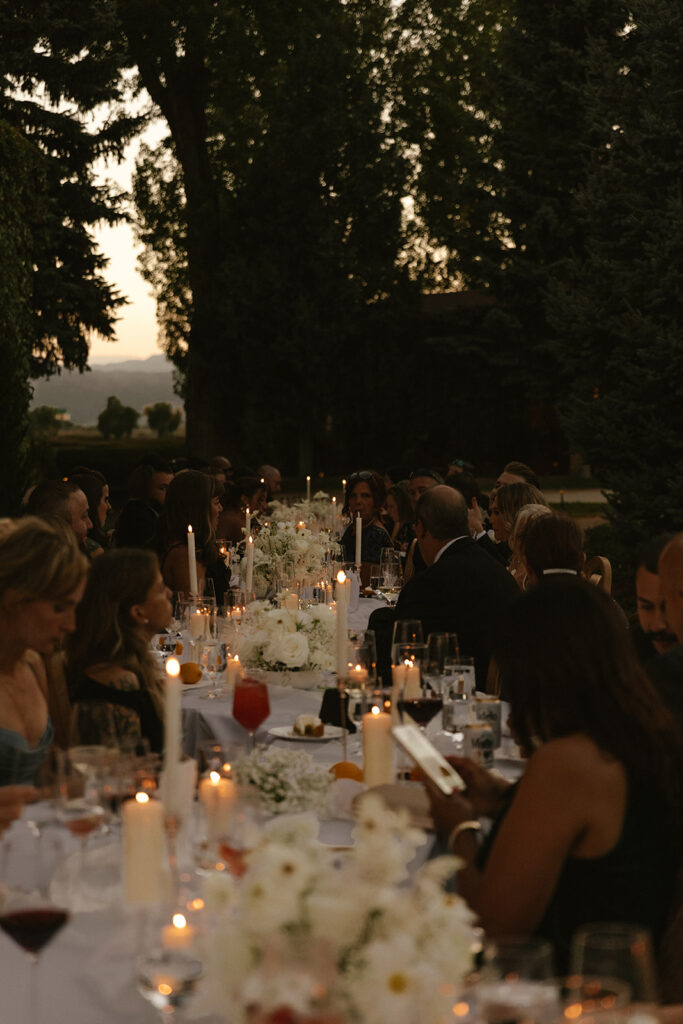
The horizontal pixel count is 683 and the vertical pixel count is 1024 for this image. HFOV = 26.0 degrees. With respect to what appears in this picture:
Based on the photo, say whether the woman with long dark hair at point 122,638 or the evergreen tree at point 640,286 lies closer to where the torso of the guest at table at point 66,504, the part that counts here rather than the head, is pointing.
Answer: the evergreen tree

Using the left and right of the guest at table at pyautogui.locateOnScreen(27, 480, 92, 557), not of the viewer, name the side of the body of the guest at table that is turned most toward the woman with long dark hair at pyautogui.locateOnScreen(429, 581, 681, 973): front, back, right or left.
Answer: right

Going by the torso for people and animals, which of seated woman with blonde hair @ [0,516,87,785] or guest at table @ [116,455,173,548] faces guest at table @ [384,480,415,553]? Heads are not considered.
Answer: guest at table @ [116,455,173,548]

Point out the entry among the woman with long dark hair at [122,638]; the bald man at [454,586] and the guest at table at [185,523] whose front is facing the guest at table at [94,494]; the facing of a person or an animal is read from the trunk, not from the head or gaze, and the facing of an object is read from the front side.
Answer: the bald man

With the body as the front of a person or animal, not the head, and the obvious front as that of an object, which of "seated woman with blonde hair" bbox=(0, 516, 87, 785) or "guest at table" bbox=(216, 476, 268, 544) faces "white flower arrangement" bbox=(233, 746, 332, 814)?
the seated woman with blonde hair

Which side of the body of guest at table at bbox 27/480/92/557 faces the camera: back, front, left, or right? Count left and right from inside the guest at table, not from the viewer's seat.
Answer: right

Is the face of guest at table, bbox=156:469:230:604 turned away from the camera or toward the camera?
away from the camera

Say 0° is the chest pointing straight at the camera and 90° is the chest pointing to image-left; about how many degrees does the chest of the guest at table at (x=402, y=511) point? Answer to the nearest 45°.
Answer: approximately 90°

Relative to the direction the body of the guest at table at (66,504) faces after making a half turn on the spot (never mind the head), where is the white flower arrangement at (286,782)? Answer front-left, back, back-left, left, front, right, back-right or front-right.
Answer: left

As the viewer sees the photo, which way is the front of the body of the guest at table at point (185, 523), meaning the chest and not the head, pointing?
to the viewer's right

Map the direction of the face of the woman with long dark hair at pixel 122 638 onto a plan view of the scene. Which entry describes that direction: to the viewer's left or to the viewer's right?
to the viewer's right

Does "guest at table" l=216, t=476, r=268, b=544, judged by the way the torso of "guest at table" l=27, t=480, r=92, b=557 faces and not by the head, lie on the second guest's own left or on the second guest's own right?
on the second guest's own left

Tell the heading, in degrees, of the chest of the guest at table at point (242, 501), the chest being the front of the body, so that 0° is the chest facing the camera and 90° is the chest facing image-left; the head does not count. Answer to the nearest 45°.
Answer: approximately 270°

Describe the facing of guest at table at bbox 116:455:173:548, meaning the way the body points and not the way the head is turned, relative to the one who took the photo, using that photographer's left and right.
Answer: facing to the right of the viewer

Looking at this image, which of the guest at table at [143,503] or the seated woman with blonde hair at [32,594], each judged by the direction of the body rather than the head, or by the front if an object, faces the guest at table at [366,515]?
the guest at table at [143,503]
